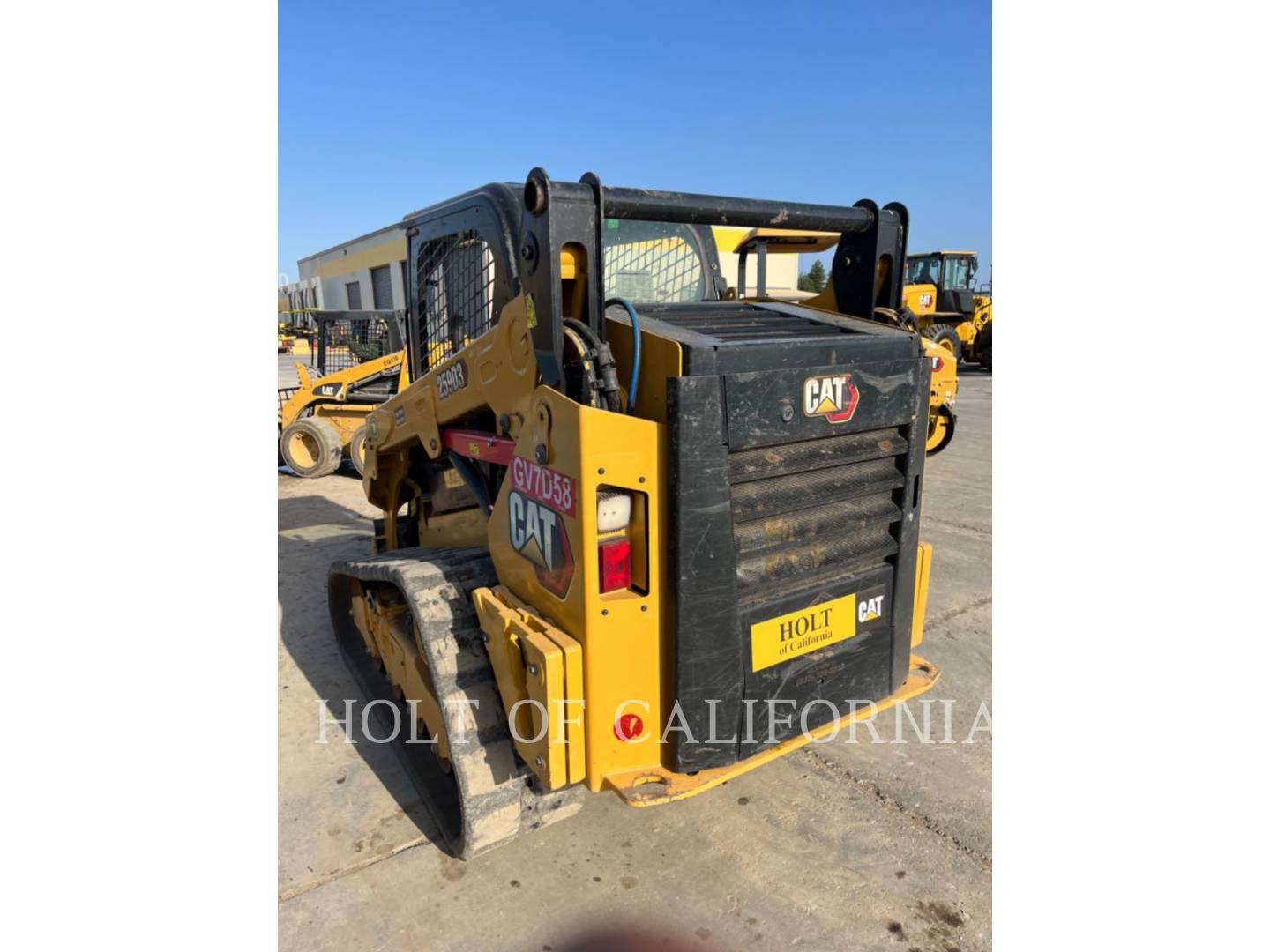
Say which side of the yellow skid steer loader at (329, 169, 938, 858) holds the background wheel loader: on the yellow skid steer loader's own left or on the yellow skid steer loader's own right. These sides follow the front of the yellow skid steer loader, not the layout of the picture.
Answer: on the yellow skid steer loader's own right

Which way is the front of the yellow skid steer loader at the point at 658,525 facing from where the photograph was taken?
facing away from the viewer and to the left of the viewer
